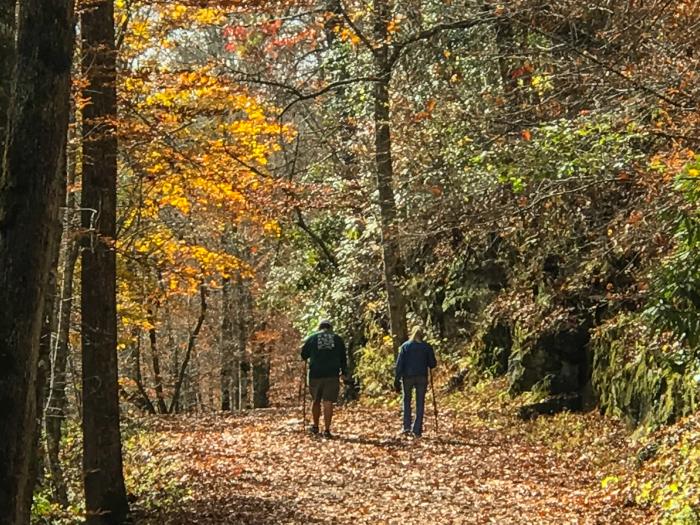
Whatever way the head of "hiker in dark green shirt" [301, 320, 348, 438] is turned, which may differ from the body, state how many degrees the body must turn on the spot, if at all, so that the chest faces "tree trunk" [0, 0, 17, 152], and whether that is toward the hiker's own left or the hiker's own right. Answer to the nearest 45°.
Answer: approximately 180°

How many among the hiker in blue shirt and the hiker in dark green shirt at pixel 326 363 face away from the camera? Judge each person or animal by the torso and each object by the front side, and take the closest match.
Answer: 2

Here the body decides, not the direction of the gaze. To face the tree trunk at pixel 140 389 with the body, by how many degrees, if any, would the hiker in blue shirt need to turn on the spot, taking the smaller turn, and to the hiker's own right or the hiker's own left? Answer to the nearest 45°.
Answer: approximately 45° to the hiker's own left

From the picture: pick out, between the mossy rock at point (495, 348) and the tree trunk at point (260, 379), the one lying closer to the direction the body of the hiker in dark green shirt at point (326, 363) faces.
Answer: the tree trunk

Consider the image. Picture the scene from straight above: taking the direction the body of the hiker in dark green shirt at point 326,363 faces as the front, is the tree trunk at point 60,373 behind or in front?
behind

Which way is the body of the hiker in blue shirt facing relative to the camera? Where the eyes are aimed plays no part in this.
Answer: away from the camera

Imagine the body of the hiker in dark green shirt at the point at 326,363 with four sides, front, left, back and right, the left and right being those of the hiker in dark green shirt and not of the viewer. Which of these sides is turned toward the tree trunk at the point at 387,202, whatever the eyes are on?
front

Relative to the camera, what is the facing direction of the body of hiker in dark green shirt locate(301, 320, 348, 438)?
away from the camera

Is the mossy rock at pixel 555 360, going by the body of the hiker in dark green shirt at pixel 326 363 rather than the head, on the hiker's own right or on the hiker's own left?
on the hiker's own right

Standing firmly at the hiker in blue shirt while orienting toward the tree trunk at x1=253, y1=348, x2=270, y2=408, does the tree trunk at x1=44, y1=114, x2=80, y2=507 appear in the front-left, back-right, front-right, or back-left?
back-left

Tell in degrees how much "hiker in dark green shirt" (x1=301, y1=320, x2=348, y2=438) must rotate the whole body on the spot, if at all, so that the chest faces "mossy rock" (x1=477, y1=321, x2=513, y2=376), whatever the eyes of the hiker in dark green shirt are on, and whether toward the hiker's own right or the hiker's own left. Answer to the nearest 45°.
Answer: approximately 45° to the hiker's own right
